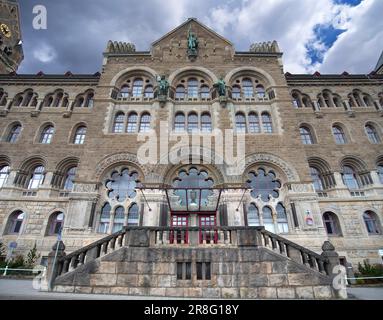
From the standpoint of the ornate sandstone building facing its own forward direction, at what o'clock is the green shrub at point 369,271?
The green shrub is roughly at 9 o'clock from the ornate sandstone building.

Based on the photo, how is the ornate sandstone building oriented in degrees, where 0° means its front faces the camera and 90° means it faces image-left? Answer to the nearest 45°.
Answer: approximately 0°

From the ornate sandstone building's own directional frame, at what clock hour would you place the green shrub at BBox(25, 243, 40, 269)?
The green shrub is roughly at 3 o'clock from the ornate sandstone building.
